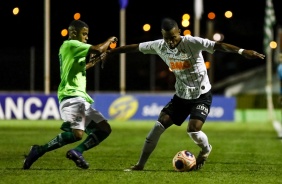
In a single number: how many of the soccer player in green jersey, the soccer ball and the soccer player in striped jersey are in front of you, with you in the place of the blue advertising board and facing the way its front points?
3

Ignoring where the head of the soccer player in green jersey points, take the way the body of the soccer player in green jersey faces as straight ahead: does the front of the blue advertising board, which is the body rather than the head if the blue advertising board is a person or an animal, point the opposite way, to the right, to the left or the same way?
to the right

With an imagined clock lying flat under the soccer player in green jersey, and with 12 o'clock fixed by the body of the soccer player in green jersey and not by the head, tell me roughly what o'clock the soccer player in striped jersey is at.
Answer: The soccer player in striped jersey is roughly at 12 o'clock from the soccer player in green jersey.

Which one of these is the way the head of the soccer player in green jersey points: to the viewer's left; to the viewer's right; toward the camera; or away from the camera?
to the viewer's right

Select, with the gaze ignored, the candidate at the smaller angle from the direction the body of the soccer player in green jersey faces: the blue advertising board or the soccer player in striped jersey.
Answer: the soccer player in striped jersey

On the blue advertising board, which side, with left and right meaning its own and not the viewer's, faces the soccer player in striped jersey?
front

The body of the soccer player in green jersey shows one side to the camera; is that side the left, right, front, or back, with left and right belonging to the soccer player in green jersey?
right

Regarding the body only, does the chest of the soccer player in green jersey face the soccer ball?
yes

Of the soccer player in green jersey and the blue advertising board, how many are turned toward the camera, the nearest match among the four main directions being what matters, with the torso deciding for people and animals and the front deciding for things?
1

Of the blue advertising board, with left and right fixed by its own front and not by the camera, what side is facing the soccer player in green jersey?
front

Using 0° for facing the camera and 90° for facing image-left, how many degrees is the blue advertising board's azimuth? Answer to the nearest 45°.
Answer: approximately 0°

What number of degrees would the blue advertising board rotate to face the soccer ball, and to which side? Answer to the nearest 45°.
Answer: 0° — it already faces it

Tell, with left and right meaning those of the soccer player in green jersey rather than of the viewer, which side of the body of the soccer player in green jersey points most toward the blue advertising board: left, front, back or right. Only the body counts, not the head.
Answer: left
